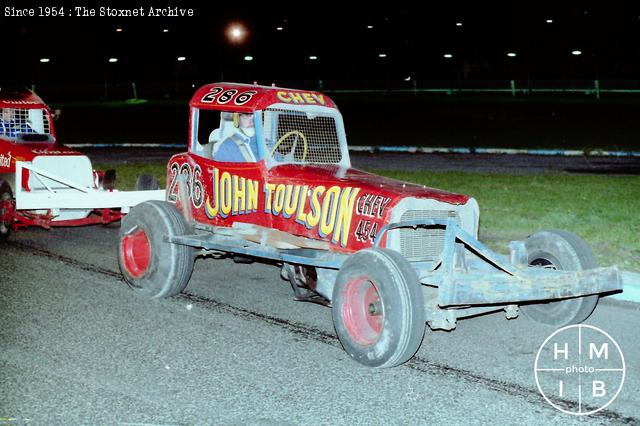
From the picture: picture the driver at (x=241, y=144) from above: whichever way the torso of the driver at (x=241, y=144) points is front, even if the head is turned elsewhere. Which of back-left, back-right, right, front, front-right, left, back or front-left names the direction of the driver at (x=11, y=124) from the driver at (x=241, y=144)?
back

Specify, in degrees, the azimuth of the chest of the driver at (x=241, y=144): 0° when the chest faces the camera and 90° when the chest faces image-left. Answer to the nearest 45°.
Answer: approximately 315°

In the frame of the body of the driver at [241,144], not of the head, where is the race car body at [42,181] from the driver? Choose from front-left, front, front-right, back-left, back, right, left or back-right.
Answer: back

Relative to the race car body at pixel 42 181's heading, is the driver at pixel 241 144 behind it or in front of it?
in front

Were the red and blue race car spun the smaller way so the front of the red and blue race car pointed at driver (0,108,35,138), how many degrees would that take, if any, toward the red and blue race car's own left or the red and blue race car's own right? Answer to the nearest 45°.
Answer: approximately 180°

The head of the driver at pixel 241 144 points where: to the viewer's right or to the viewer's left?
to the viewer's right

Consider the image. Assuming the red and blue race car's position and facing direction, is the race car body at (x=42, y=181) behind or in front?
behind
